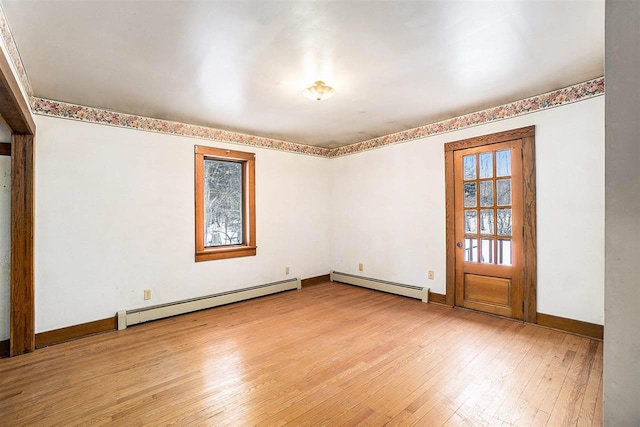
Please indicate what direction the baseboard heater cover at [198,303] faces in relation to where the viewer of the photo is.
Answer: facing the viewer and to the right of the viewer

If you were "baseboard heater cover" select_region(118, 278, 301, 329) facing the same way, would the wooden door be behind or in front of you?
in front

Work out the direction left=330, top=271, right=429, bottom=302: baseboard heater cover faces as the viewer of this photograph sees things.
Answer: facing the viewer and to the left of the viewer

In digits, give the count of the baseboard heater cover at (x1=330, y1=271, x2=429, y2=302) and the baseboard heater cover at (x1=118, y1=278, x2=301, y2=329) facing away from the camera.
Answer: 0

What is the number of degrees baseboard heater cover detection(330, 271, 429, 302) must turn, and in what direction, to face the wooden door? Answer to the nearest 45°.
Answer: approximately 90° to its left

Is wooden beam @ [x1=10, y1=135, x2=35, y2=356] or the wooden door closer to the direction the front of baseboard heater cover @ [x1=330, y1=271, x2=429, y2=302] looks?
the wooden beam

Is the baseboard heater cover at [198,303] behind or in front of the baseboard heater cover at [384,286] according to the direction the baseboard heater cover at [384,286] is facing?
in front

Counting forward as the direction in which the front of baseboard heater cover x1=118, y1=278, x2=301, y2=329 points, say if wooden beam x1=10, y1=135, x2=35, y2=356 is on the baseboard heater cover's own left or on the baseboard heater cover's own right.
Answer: on the baseboard heater cover's own right

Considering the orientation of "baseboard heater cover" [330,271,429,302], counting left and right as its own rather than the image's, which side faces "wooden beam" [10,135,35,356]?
front

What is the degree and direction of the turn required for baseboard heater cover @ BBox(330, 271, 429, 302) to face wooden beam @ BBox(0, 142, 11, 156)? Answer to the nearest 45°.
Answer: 0° — it already faces it
